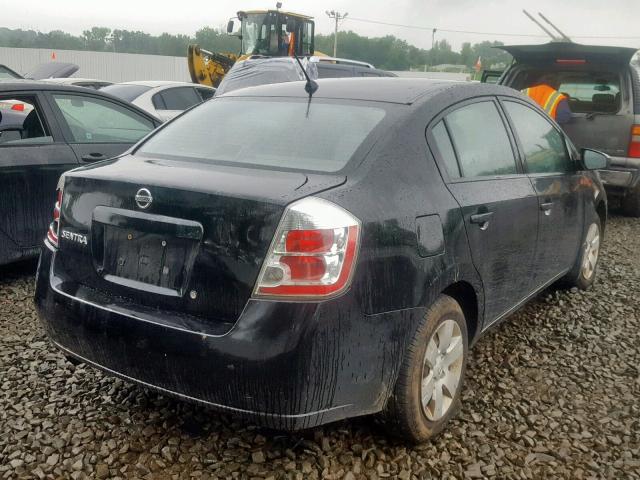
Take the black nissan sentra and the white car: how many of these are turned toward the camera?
0

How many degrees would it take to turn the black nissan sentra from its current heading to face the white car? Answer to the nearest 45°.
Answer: approximately 45° to its left

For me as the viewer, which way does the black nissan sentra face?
facing away from the viewer and to the right of the viewer

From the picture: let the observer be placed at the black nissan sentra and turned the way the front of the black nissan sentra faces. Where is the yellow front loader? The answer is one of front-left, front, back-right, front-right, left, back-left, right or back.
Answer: front-left

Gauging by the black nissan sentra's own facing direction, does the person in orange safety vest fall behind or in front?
in front

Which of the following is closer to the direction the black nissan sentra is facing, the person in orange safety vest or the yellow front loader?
the person in orange safety vest

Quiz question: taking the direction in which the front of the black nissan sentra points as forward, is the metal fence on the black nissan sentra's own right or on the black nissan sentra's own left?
on the black nissan sentra's own left

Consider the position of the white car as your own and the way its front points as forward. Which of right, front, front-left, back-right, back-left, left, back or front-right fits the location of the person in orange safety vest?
right

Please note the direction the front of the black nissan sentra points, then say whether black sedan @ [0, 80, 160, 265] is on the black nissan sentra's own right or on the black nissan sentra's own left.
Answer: on the black nissan sentra's own left

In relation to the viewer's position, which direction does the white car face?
facing away from the viewer and to the right of the viewer
